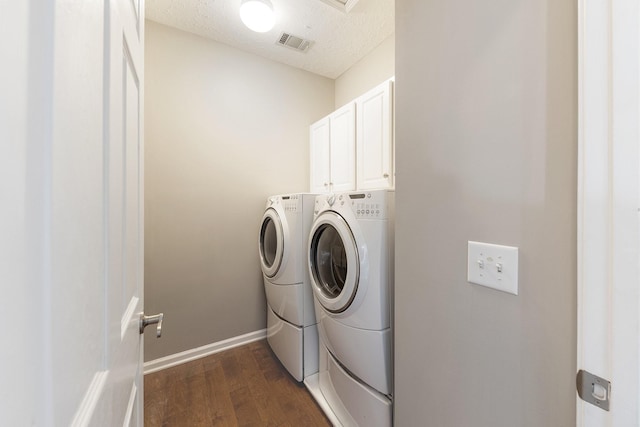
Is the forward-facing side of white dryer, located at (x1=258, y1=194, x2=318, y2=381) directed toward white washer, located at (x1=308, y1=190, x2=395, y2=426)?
no

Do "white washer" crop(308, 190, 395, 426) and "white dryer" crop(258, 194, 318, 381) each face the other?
no

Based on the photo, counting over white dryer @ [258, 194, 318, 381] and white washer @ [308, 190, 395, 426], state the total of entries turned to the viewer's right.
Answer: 0

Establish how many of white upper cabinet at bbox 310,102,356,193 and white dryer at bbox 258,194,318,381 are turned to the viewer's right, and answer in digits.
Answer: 0

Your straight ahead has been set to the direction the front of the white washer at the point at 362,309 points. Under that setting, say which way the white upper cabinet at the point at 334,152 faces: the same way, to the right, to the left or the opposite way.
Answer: the same way

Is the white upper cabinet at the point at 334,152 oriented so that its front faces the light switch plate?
no

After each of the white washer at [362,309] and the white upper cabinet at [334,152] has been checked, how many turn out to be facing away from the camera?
0

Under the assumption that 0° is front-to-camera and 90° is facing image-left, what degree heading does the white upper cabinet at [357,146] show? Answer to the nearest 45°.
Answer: approximately 45°

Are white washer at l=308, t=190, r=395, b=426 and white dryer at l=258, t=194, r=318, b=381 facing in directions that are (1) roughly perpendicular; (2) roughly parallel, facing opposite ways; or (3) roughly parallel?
roughly parallel

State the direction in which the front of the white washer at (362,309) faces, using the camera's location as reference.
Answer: facing the viewer and to the left of the viewer

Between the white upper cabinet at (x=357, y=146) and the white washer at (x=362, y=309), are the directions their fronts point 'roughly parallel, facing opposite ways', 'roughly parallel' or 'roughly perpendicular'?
roughly parallel

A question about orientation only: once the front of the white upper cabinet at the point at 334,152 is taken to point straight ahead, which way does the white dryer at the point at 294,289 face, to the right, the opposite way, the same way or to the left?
the same way
